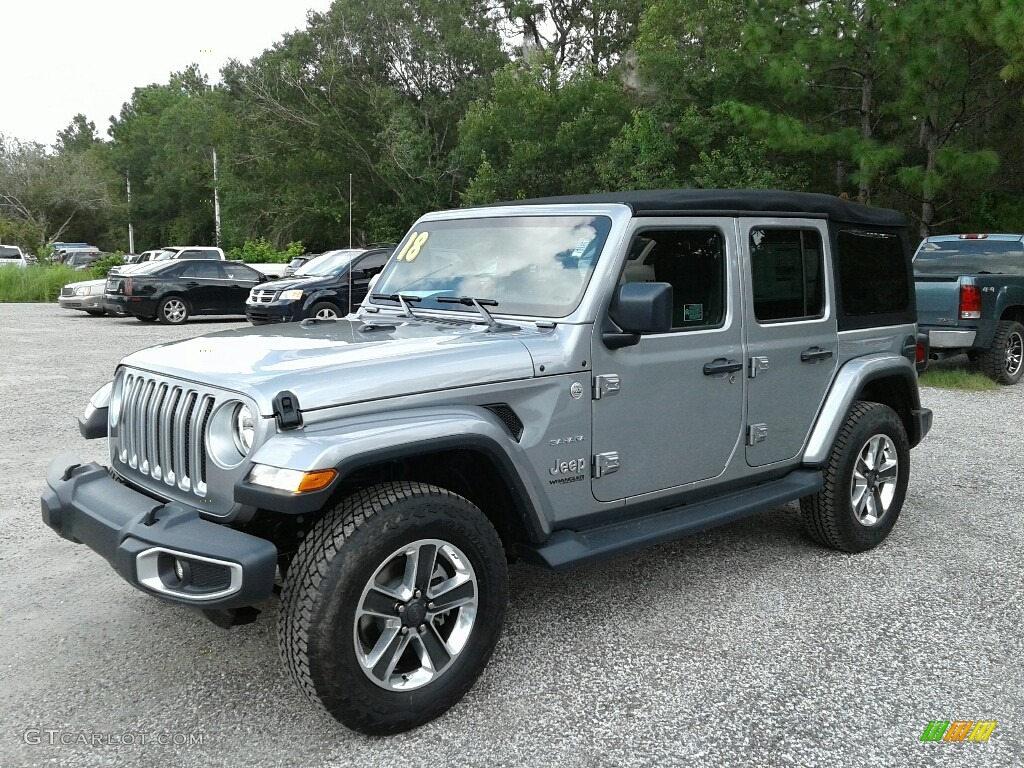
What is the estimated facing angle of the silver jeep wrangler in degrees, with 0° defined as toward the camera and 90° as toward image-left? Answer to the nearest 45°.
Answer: approximately 45°

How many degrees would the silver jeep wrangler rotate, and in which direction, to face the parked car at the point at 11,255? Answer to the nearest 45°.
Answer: approximately 90° to its right

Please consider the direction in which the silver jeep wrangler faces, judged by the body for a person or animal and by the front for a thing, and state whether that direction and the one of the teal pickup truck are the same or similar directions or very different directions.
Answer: very different directions

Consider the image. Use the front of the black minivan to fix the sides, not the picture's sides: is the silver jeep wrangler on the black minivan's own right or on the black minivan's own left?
on the black minivan's own left

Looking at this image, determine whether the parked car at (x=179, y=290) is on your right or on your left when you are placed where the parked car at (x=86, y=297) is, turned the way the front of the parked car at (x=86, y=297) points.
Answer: on your left

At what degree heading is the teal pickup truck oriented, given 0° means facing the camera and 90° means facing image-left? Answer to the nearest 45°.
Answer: approximately 225°

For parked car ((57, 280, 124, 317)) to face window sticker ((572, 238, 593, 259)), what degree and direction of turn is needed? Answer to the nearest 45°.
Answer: approximately 45° to its left

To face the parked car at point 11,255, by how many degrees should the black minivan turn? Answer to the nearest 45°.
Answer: approximately 90° to its right
